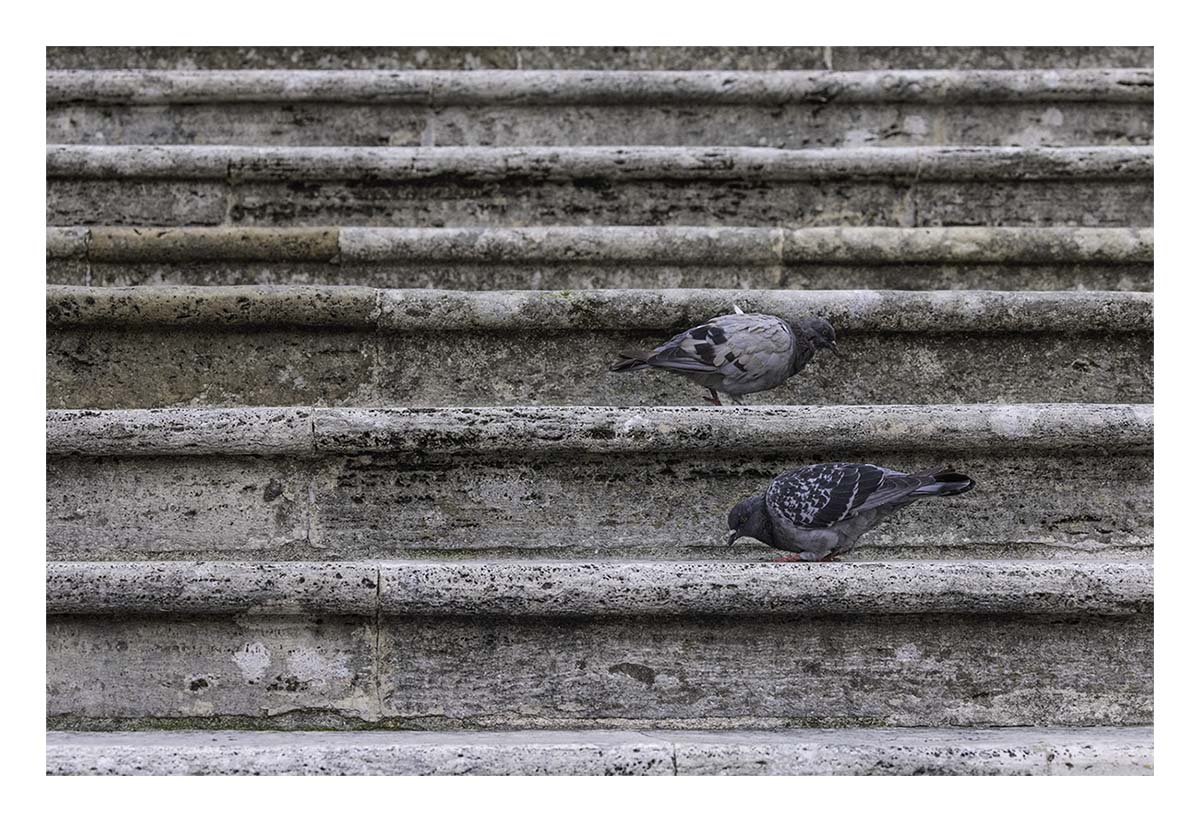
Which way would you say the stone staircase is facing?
toward the camera

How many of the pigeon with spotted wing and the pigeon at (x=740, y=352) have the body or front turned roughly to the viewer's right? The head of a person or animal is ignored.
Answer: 1

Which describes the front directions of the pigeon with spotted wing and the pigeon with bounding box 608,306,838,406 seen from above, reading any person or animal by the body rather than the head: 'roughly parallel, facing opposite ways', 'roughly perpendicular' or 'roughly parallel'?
roughly parallel, facing opposite ways

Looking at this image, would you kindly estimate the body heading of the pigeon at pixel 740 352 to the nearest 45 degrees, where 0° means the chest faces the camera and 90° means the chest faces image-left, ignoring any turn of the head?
approximately 270°

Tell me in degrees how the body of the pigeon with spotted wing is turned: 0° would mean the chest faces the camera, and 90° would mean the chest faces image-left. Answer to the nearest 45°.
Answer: approximately 90°
